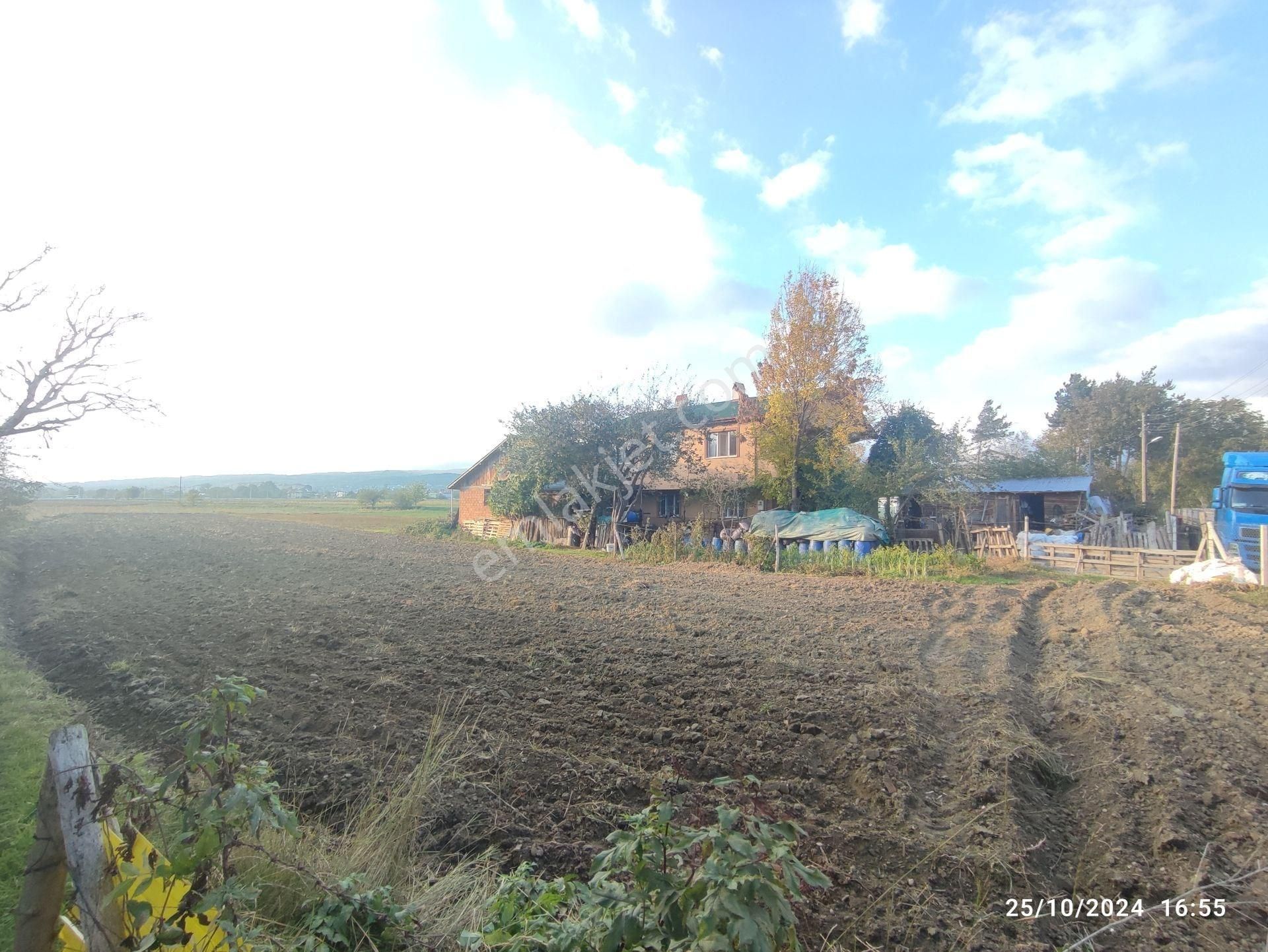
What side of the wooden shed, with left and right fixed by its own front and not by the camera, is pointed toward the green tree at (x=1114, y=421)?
back

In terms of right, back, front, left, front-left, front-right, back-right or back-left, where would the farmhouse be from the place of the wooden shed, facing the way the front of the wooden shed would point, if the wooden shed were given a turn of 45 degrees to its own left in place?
right

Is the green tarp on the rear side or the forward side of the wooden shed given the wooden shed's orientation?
on the forward side

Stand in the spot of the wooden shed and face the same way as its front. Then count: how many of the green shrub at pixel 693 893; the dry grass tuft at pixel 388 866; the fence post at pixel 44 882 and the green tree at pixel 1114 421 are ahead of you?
3

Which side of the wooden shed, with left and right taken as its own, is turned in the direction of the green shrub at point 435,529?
right

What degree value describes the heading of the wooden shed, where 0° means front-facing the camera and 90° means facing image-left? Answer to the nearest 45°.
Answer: approximately 0°

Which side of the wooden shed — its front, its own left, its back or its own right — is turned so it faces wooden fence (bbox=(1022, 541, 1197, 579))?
front

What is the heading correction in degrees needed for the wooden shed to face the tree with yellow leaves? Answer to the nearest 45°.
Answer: approximately 45° to its right

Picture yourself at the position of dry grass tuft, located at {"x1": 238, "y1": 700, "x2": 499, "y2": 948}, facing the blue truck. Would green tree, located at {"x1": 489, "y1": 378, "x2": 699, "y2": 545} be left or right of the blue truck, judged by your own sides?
left

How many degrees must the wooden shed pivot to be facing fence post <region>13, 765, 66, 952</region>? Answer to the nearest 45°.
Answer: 0° — it already faces it

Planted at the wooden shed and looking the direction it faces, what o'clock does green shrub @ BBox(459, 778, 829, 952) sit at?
The green shrub is roughly at 12 o'clock from the wooden shed.

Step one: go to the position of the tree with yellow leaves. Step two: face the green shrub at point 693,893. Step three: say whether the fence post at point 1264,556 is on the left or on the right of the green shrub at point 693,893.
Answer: left

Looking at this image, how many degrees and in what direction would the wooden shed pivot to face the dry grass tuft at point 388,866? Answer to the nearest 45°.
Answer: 0° — it already faces it
